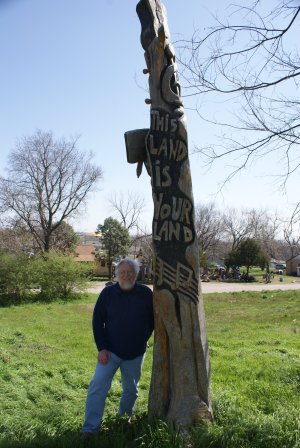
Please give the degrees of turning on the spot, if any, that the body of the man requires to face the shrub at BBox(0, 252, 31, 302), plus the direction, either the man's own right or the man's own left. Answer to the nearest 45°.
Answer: approximately 180°

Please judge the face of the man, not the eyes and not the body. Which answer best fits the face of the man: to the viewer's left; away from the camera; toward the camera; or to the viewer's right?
toward the camera

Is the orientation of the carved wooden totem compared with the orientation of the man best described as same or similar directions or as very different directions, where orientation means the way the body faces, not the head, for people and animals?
same or similar directions

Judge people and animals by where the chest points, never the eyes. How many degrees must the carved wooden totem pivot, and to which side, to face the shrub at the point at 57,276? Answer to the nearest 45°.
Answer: approximately 180°

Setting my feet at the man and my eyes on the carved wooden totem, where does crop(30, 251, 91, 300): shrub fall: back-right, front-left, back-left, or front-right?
back-left

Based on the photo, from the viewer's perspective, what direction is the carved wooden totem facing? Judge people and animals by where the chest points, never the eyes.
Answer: toward the camera
